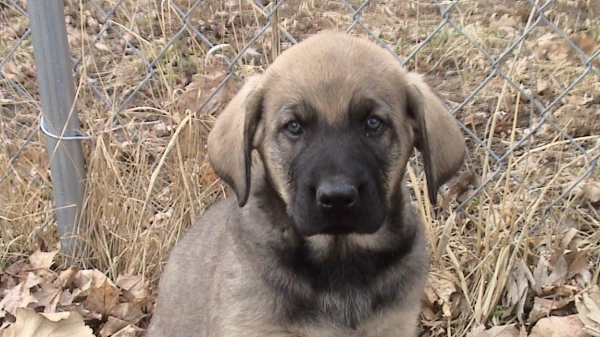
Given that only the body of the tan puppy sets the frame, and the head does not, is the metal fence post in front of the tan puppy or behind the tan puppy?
behind

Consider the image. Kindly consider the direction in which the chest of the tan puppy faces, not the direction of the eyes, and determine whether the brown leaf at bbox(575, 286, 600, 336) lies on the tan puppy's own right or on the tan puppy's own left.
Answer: on the tan puppy's own left

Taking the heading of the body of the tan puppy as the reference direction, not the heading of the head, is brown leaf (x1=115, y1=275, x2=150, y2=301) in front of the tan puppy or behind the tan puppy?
behind

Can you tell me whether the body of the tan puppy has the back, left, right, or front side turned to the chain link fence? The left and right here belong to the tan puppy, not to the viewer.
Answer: back

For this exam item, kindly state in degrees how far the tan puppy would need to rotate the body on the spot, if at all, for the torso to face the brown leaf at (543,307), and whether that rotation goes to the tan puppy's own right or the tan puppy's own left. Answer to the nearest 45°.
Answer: approximately 45° to the tan puppy's own left
